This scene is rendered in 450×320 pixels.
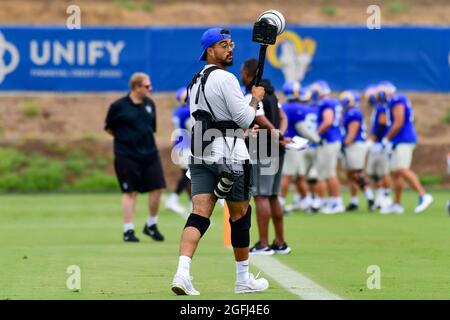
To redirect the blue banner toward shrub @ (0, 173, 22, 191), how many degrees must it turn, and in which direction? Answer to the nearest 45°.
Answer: approximately 90° to its right

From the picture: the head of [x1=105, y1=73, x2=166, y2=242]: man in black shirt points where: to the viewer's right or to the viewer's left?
to the viewer's right

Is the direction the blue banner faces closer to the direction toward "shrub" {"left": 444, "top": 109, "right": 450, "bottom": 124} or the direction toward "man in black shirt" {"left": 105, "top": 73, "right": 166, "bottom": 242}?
the man in black shirt

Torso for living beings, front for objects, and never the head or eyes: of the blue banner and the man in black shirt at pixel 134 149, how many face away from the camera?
0

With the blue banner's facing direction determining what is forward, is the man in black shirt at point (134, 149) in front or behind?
in front

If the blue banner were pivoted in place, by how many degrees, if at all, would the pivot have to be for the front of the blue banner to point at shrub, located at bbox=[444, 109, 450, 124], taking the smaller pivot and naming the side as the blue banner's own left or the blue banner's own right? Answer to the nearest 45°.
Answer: approximately 135° to the blue banner's own left

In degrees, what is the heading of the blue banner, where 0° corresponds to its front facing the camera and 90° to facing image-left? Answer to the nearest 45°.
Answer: approximately 0°

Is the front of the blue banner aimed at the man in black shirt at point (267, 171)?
yes

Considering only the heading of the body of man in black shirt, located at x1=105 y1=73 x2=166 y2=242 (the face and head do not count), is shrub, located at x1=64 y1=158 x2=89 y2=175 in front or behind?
behind
